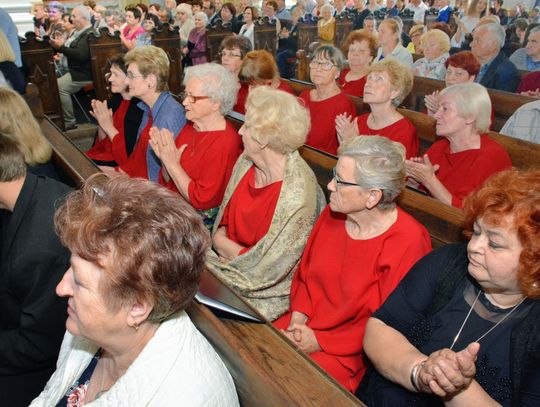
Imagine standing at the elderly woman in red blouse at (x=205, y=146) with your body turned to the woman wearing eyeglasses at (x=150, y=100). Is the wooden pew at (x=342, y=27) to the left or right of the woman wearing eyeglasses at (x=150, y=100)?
right

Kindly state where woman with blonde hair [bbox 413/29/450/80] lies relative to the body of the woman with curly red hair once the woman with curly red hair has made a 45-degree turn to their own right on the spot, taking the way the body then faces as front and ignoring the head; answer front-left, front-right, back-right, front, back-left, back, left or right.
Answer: right

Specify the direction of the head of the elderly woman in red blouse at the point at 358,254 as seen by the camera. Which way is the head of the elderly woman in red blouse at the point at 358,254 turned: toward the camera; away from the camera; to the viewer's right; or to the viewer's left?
to the viewer's left

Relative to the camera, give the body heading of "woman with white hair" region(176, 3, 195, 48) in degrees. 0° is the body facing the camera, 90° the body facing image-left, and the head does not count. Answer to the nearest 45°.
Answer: approximately 45°

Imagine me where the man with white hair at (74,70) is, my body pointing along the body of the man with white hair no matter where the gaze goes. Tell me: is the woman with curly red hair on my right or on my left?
on my left

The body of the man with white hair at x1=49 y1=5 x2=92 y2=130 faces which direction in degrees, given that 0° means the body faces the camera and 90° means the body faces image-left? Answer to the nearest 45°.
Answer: approximately 90°

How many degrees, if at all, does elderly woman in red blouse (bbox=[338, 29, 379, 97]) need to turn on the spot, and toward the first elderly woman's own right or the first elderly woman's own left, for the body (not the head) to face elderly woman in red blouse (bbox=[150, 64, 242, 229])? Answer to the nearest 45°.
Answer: approximately 45° to the first elderly woman's own left

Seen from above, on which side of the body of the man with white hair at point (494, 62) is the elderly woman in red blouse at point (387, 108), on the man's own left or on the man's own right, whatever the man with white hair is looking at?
on the man's own left

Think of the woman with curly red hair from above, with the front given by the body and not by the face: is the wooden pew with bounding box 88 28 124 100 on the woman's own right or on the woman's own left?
on the woman's own right

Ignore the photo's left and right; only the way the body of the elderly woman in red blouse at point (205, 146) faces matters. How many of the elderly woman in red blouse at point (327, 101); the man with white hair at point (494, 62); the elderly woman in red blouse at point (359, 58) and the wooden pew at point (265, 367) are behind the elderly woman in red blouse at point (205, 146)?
3

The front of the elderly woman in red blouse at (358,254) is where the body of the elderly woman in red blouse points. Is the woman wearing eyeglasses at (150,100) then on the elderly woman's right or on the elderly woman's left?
on the elderly woman's right
